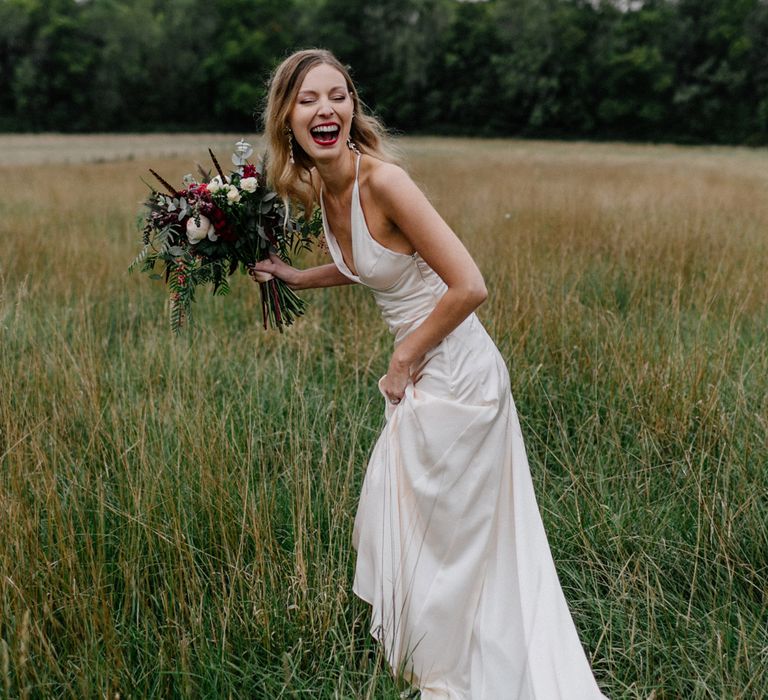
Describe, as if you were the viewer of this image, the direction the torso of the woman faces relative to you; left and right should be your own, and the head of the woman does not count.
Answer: facing the viewer and to the left of the viewer
